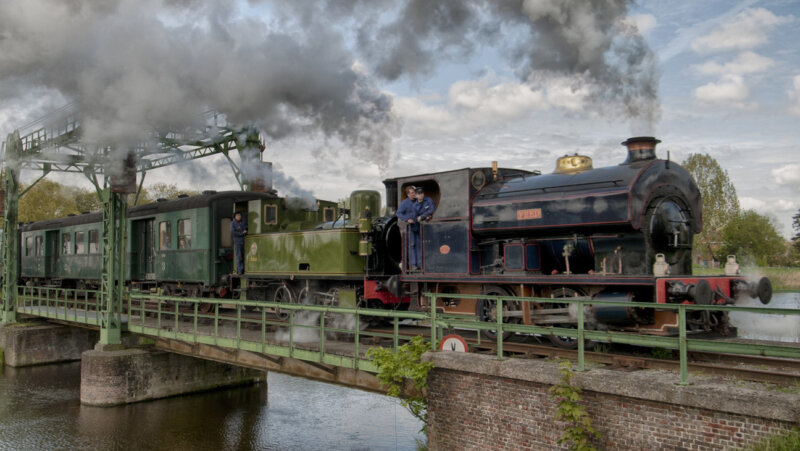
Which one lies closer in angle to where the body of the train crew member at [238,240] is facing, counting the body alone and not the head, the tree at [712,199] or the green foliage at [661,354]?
the green foliage

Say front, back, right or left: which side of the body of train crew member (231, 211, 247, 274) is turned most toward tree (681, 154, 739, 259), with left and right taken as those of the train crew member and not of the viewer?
left

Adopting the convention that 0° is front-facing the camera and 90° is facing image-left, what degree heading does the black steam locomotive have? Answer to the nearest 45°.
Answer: approximately 315°

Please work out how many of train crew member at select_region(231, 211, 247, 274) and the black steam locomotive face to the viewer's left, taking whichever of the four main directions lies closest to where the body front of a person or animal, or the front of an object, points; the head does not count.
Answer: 0

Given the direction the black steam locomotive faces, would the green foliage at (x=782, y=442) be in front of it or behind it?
in front

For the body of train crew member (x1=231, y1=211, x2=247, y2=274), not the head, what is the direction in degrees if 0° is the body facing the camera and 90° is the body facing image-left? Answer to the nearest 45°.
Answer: approximately 315°

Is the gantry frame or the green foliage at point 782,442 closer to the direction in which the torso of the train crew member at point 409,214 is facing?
the green foliage
